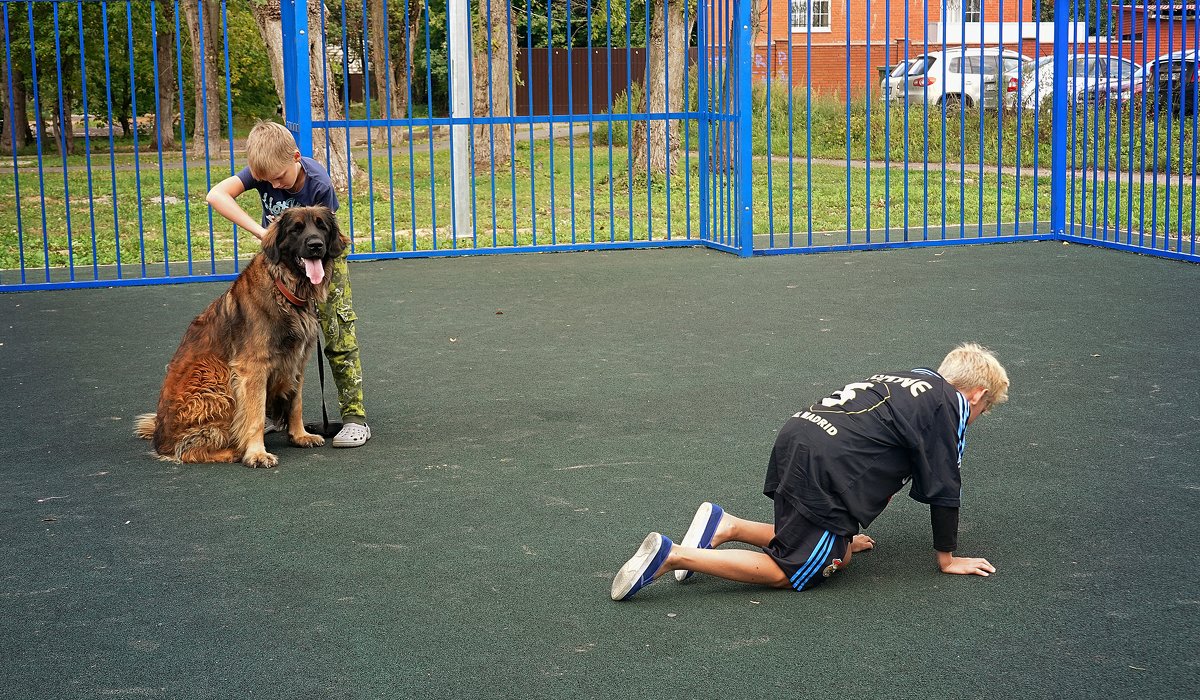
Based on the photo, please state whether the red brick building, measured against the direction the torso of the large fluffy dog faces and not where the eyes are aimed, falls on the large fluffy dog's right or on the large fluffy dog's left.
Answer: on the large fluffy dog's left

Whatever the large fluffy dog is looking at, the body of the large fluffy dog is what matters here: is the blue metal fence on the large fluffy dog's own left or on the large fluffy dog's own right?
on the large fluffy dog's own left

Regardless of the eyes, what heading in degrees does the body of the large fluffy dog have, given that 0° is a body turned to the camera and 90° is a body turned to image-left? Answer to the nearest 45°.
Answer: approximately 315°
